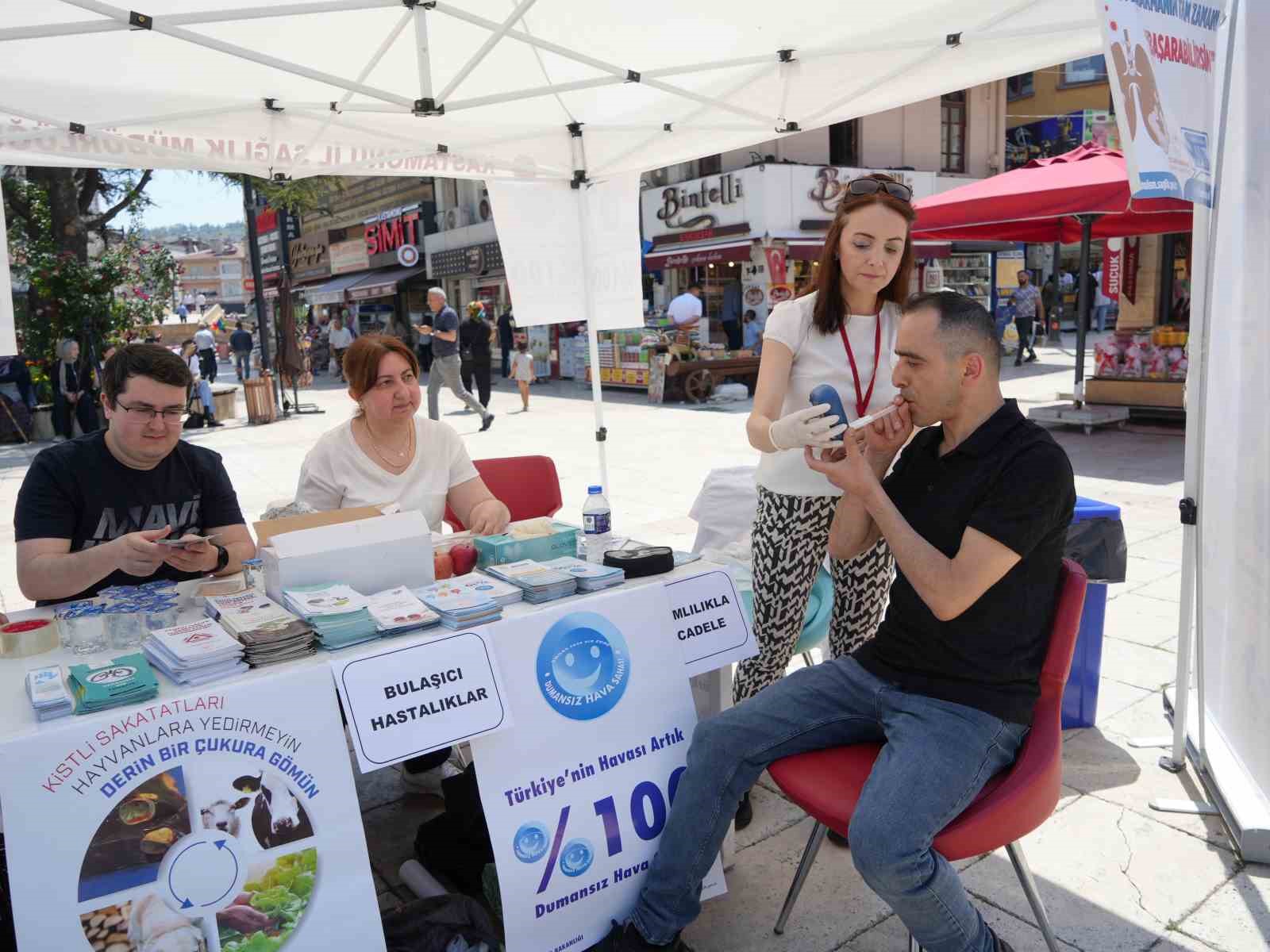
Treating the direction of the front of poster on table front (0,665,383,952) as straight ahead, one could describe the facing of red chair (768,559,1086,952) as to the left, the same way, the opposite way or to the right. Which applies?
to the right

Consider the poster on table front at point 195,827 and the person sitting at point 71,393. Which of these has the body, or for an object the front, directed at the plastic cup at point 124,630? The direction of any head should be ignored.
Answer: the person sitting

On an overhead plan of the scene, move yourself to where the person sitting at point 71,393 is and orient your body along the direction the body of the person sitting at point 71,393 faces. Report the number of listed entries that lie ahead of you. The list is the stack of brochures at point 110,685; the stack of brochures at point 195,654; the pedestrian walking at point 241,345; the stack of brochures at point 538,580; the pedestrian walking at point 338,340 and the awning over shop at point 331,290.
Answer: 3

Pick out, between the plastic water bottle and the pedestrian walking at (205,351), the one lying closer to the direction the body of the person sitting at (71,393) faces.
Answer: the plastic water bottle

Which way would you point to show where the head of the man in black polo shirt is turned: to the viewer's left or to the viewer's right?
to the viewer's left

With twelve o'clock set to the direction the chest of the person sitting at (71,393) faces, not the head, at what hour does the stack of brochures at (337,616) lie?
The stack of brochures is roughly at 12 o'clock from the person sitting.

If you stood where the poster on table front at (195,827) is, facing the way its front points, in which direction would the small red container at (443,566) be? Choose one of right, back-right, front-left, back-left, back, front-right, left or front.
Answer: back-left

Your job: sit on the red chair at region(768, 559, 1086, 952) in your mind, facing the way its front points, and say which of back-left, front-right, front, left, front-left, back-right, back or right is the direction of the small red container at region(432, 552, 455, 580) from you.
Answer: front-right

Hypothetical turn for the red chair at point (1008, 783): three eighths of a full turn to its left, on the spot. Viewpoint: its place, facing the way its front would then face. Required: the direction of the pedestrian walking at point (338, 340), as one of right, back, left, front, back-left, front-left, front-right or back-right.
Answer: back-left

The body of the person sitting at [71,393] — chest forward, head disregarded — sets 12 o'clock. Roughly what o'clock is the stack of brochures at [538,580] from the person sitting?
The stack of brochures is roughly at 12 o'clock from the person sitting.
